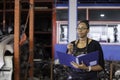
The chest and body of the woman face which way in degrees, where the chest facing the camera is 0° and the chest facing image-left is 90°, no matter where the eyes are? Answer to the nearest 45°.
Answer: approximately 45°
